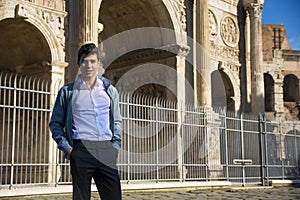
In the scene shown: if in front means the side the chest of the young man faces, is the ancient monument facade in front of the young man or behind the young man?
behind

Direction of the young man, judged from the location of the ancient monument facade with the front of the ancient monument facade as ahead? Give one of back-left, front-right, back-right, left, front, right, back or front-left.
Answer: front-right

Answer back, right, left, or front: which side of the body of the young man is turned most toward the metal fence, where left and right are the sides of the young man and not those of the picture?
back

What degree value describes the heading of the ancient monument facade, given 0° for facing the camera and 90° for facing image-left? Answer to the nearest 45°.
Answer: approximately 315°
